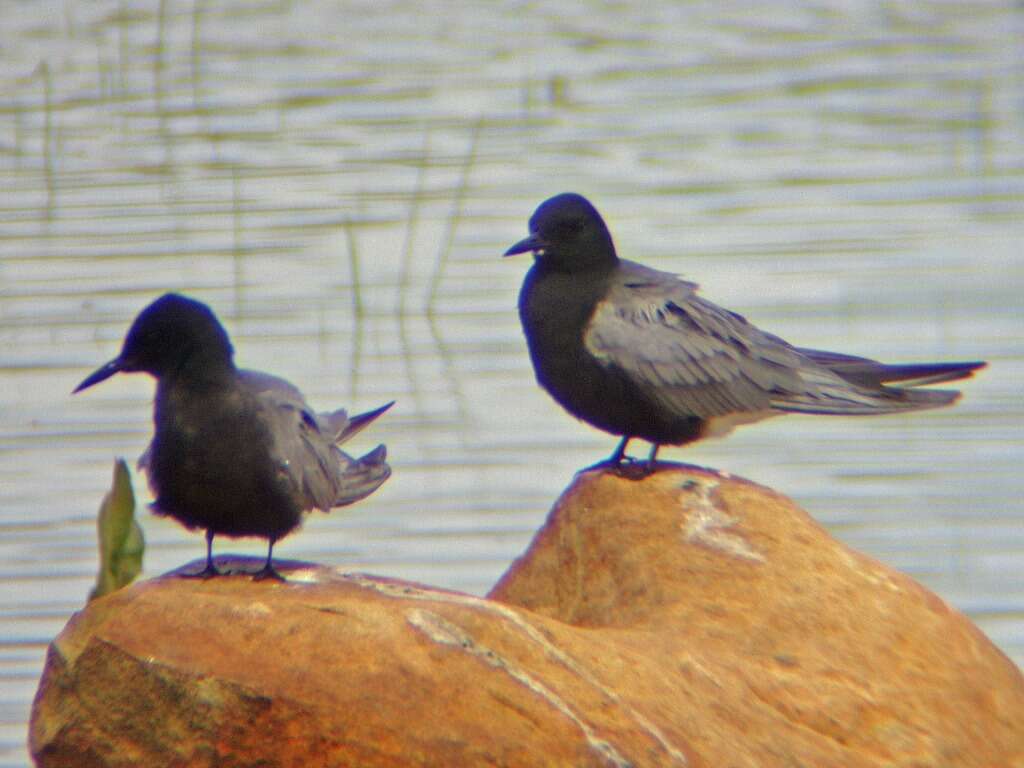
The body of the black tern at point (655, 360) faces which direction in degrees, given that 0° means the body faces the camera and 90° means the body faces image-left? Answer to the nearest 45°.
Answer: approximately 90°

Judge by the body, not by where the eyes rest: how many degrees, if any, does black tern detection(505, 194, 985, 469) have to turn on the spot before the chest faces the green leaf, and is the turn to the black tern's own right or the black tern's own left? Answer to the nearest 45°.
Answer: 0° — it already faces it

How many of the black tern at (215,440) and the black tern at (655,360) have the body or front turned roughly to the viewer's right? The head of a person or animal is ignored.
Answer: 0

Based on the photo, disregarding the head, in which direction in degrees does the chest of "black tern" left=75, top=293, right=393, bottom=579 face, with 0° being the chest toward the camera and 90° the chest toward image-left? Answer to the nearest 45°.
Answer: approximately 45°

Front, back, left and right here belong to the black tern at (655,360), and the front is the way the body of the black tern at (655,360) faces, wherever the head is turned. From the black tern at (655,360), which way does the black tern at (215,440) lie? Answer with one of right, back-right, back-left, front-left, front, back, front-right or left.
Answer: front-left
